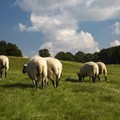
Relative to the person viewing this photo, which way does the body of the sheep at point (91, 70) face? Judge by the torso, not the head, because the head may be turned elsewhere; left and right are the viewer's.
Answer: facing away from the viewer and to the left of the viewer
